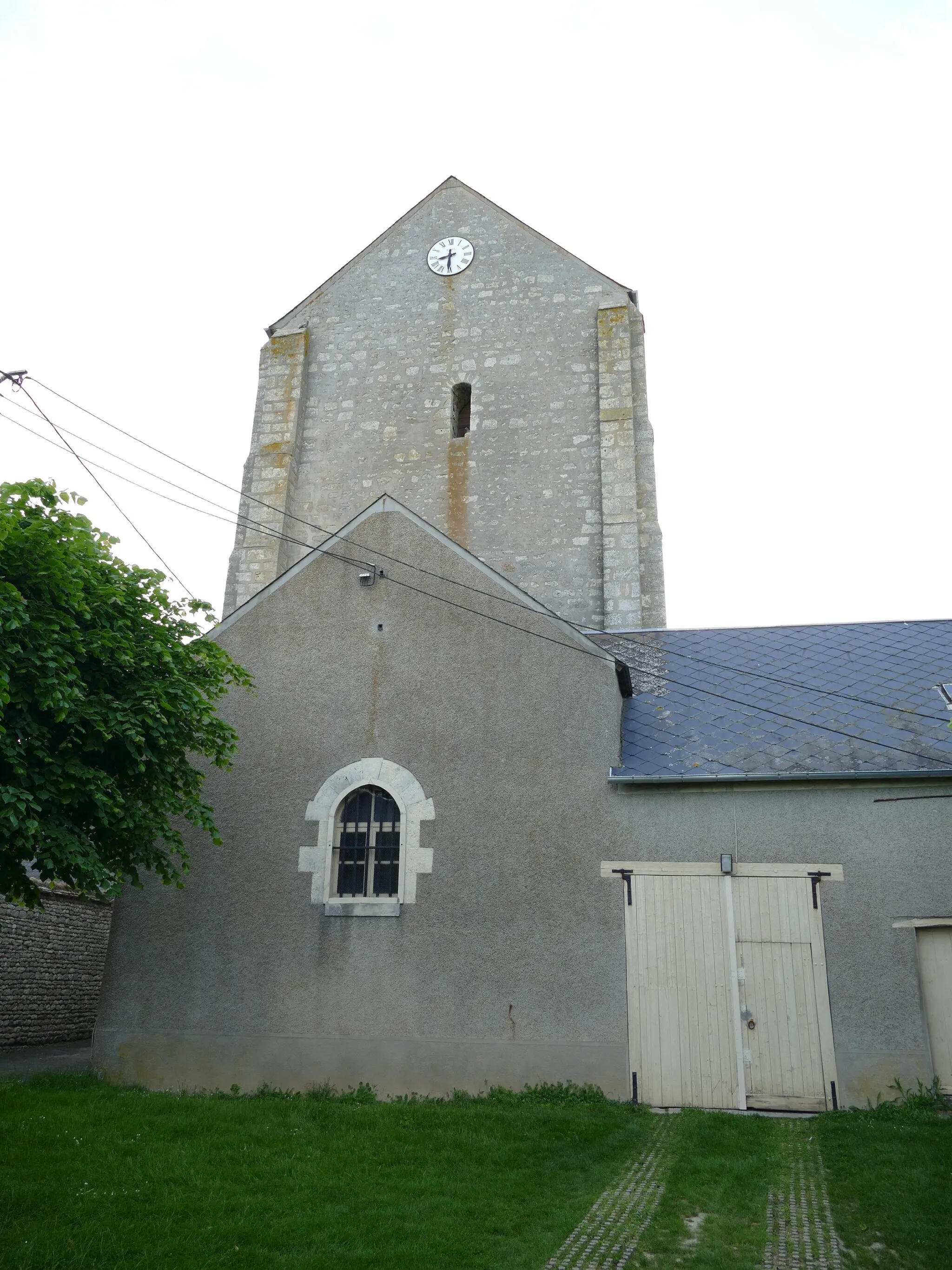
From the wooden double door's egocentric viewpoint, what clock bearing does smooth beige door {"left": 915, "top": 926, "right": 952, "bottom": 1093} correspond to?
The smooth beige door is roughly at 9 o'clock from the wooden double door.

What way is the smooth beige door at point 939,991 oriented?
toward the camera

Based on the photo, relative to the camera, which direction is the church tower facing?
toward the camera

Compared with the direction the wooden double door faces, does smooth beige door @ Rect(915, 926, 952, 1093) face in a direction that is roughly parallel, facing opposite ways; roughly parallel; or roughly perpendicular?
roughly parallel

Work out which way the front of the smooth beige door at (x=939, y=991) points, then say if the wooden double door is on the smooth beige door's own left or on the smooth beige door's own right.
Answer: on the smooth beige door's own right

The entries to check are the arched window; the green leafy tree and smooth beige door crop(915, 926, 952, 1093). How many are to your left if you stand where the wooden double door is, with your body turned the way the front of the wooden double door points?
1

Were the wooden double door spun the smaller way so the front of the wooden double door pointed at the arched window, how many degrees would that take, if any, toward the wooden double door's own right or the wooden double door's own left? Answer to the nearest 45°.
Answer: approximately 90° to the wooden double door's own right

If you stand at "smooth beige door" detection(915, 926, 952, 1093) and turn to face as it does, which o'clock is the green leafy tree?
The green leafy tree is roughly at 2 o'clock from the smooth beige door.

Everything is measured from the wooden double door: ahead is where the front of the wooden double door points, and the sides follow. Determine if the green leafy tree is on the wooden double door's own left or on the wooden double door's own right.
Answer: on the wooden double door's own right

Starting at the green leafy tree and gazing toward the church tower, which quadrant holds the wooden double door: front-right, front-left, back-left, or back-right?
front-right

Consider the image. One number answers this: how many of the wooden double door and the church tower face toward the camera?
2
